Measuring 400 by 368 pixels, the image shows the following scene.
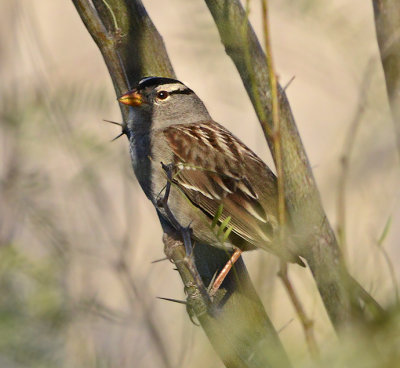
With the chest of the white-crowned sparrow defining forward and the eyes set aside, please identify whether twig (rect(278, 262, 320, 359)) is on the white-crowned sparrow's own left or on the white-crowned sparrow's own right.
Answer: on the white-crowned sparrow's own left

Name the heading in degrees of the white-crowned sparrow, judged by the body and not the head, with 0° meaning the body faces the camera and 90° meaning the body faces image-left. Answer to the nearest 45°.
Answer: approximately 90°
